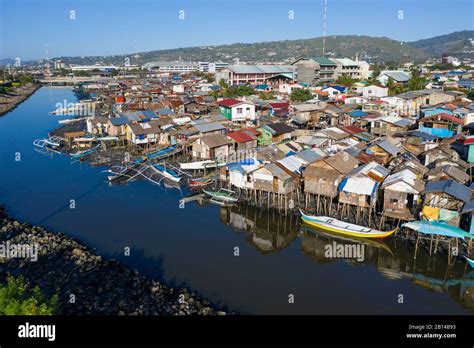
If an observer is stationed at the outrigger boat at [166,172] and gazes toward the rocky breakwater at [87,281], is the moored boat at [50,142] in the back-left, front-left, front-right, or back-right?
back-right

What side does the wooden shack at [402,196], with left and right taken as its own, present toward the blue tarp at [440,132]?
back

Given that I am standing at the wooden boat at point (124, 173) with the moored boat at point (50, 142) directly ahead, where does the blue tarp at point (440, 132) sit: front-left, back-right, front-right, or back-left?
back-right

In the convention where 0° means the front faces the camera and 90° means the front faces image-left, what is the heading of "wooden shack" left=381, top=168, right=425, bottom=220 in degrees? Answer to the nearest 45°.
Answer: approximately 0°

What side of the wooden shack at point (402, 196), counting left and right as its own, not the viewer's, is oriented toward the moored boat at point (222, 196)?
right

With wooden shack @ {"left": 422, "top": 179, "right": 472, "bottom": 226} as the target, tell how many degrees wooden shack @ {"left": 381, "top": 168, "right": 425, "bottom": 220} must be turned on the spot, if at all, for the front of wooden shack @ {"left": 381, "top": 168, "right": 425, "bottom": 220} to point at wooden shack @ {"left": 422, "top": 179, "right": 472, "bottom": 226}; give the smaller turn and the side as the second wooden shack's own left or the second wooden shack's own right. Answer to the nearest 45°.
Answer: approximately 90° to the second wooden shack's own left

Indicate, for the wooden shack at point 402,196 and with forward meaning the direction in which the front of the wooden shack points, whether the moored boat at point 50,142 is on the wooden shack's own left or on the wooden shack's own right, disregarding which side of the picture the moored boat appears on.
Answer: on the wooden shack's own right

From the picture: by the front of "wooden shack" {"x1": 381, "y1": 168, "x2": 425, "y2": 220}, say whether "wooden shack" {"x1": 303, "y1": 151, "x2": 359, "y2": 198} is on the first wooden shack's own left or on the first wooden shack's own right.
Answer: on the first wooden shack's own right
